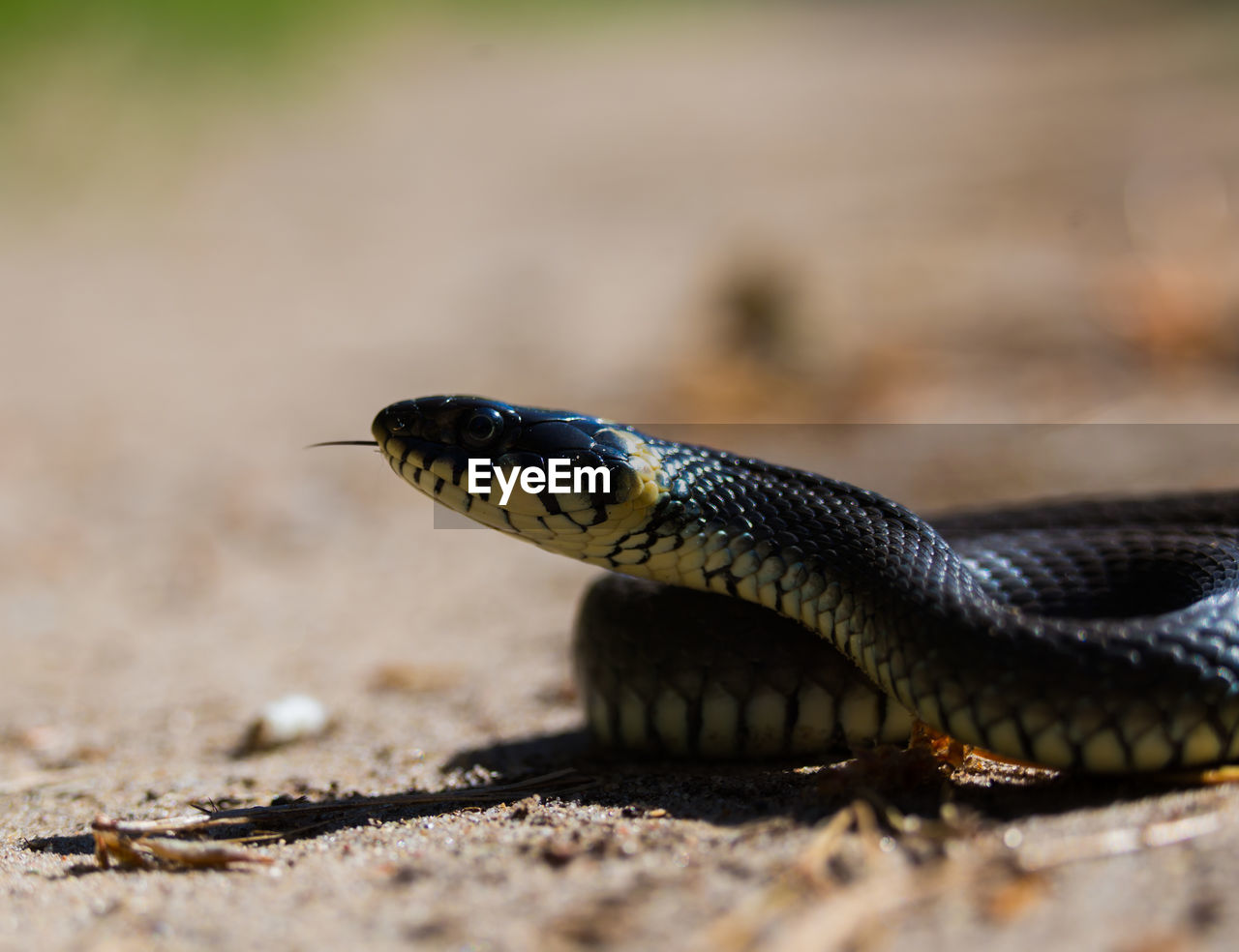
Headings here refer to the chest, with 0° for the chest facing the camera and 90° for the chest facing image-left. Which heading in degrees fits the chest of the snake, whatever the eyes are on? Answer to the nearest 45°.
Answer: approximately 90°
